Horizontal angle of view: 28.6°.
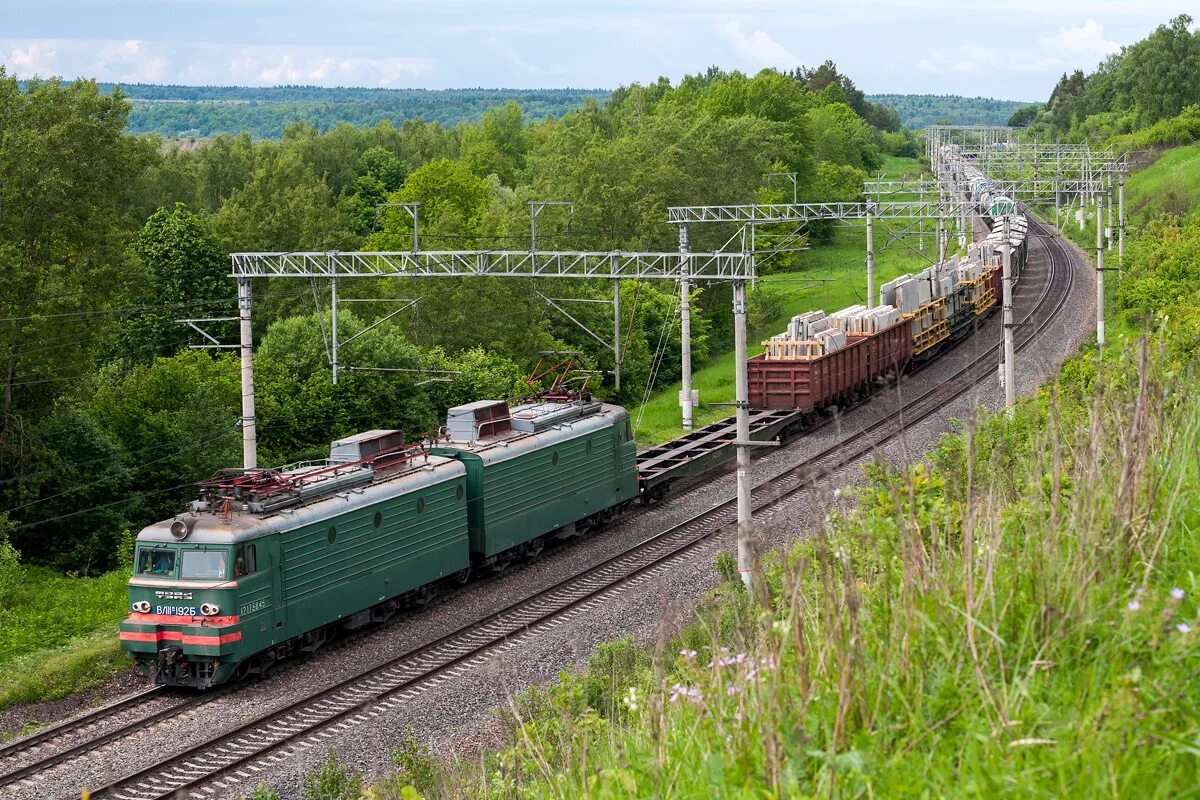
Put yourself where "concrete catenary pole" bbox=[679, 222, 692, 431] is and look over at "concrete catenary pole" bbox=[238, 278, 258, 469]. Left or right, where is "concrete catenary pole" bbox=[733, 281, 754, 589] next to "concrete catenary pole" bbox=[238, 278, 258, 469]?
left

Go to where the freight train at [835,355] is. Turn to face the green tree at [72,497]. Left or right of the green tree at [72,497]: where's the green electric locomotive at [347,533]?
left

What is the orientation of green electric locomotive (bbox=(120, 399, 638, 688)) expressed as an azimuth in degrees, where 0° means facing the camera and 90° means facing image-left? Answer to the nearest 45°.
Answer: approximately 45°

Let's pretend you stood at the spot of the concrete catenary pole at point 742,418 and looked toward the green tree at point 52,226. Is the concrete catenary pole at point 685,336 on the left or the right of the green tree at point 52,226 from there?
right

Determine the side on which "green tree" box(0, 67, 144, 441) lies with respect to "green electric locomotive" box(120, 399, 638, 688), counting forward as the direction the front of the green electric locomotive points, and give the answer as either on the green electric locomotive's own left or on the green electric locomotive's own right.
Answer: on the green electric locomotive's own right

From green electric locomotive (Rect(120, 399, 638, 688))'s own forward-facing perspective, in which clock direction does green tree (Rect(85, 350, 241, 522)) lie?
The green tree is roughly at 4 o'clock from the green electric locomotive.

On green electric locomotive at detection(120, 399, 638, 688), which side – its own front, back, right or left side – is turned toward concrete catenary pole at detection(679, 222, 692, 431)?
back

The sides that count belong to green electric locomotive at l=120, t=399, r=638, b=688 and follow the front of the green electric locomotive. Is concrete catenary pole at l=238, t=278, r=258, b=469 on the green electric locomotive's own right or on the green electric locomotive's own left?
on the green electric locomotive's own right

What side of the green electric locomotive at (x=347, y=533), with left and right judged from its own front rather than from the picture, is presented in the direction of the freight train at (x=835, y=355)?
back
